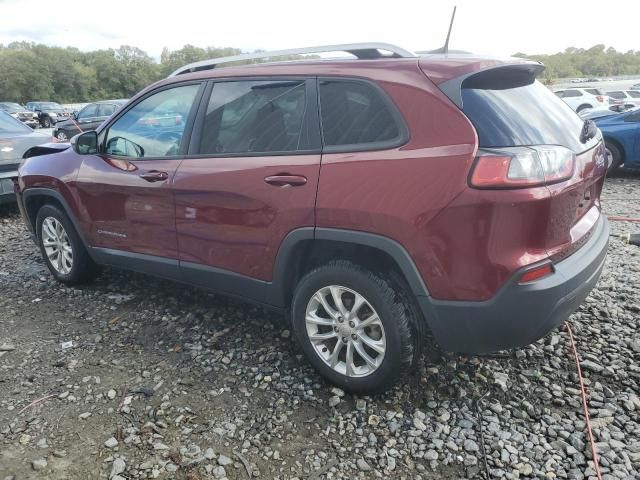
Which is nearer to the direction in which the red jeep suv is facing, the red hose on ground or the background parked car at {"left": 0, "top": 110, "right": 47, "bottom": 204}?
the background parked car

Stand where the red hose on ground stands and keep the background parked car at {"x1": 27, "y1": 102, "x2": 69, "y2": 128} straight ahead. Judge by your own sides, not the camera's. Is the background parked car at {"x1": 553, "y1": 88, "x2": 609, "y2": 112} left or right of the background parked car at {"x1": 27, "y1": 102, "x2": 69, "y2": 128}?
right

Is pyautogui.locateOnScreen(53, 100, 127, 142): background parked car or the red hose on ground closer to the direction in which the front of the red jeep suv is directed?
the background parked car

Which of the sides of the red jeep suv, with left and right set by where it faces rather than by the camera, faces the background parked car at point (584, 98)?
right

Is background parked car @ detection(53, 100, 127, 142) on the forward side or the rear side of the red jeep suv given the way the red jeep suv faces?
on the forward side

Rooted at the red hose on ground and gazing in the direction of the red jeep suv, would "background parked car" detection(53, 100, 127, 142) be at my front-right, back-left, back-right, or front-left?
front-right

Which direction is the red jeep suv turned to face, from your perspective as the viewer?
facing away from the viewer and to the left of the viewer

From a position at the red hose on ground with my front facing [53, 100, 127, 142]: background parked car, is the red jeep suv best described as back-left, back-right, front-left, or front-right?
front-left

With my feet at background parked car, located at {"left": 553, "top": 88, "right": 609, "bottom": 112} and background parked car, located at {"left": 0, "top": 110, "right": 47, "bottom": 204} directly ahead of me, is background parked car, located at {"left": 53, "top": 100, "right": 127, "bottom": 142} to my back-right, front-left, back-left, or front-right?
front-right

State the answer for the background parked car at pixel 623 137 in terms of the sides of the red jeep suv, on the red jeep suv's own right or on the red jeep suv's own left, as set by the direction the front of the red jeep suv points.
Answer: on the red jeep suv's own right

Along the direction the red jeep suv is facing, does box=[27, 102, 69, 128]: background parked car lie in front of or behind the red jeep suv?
in front

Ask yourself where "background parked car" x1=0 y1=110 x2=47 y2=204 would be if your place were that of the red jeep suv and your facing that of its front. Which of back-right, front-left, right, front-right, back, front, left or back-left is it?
front
